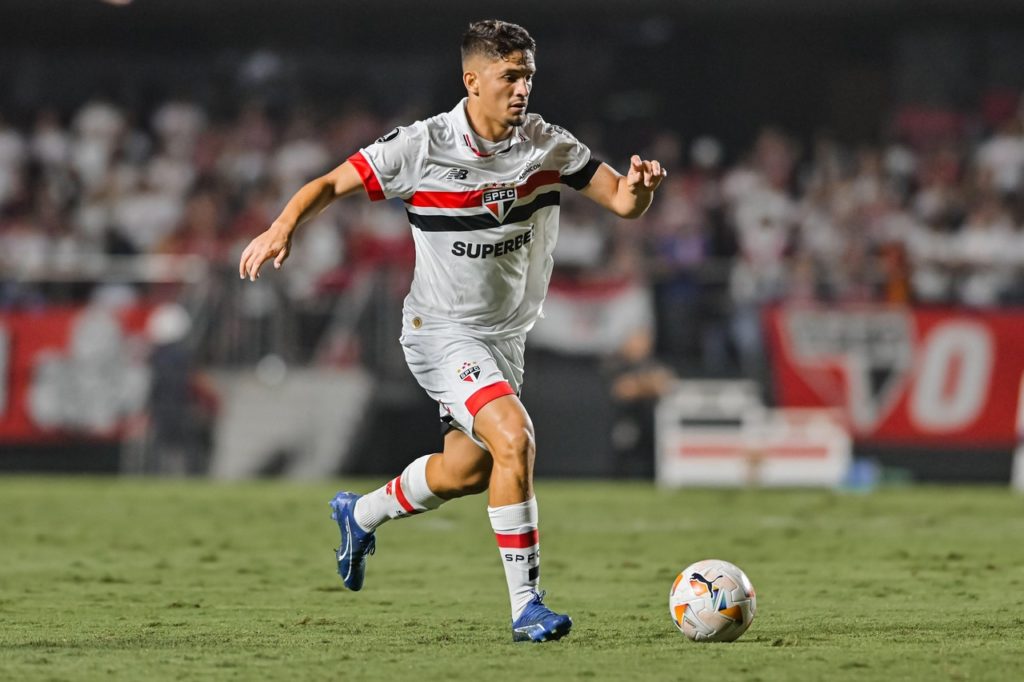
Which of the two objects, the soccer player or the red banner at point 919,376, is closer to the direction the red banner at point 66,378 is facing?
the soccer player

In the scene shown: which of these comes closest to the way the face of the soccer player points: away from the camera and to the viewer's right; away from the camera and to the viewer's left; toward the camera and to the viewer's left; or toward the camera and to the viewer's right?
toward the camera and to the viewer's right

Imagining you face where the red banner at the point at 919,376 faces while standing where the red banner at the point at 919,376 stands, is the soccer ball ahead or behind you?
ahead

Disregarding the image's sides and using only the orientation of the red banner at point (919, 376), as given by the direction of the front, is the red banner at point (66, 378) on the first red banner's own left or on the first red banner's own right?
on the first red banner's own right

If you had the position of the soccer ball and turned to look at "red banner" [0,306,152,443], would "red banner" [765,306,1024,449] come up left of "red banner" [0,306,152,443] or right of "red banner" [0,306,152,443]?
right

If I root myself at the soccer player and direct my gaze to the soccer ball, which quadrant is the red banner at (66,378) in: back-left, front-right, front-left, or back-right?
back-left

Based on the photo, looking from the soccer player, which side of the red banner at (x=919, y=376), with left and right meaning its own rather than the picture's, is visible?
front

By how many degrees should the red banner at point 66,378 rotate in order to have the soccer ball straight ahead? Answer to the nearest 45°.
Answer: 0° — it already faces it

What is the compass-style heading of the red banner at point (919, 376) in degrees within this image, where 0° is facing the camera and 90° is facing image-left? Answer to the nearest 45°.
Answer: approximately 0°

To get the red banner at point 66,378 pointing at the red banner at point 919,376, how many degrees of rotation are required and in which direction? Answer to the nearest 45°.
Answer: approximately 90° to its left

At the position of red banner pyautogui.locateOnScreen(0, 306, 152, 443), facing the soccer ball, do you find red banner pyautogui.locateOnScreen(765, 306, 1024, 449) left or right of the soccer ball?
left

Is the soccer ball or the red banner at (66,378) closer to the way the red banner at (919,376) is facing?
the soccer ball

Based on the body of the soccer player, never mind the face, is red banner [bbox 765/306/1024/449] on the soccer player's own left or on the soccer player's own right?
on the soccer player's own left

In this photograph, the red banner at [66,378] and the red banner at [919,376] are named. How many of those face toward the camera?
2

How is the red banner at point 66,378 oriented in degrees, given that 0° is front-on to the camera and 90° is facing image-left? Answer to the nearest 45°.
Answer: approximately 0°
